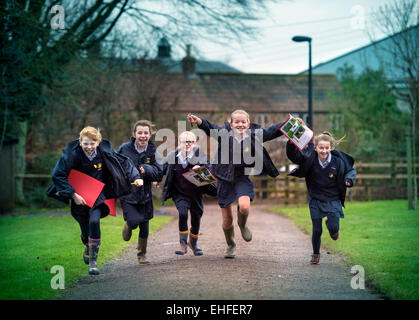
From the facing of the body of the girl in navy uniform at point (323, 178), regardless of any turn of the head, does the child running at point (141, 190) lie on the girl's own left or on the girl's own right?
on the girl's own right

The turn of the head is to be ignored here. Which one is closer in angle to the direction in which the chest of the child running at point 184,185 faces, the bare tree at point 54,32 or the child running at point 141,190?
the child running

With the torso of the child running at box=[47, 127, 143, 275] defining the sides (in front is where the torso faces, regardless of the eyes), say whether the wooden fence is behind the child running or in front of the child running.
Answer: behind

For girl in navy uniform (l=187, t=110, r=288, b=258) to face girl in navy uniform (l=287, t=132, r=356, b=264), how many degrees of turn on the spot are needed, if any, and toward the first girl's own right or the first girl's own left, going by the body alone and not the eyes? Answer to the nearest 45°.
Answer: approximately 90° to the first girl's own left

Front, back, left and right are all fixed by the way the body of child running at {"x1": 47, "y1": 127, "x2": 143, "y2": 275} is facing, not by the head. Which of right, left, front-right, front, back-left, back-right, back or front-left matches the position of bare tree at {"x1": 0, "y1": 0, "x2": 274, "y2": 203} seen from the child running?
back

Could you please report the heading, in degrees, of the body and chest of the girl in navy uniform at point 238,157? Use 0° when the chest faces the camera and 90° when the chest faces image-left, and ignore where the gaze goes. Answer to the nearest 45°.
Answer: approximately 0°

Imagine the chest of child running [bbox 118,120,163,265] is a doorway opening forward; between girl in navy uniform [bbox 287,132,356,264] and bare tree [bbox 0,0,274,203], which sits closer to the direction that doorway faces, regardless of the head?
the girl in navy uniform

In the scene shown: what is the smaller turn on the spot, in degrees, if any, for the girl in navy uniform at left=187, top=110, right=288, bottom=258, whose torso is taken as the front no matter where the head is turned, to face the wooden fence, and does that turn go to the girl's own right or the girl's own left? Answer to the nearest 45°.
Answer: approximately 180°
